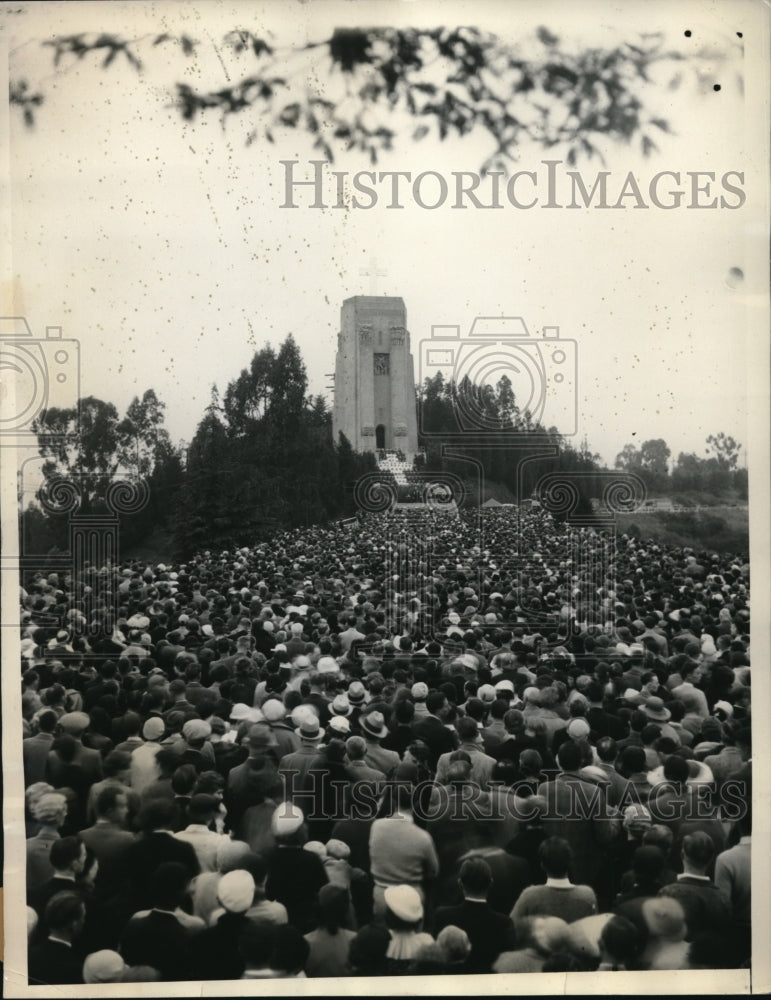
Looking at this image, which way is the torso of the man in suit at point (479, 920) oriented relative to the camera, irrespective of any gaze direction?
away from the camera

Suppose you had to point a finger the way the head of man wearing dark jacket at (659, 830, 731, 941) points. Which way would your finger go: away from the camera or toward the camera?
away from the camera

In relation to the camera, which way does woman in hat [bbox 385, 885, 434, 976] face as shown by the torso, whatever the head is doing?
away from the camera

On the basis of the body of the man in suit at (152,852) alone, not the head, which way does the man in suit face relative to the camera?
away from the camera

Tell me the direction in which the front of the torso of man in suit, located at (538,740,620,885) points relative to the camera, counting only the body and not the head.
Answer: away from the camera

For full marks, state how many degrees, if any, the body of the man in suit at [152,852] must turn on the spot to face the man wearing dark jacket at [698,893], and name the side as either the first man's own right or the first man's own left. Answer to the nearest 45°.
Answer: approximately 90° to the first man's own right

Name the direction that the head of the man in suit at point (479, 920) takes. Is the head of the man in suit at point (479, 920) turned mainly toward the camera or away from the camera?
away from the camera

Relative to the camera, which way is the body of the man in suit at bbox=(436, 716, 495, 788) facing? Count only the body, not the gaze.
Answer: away from the camera
